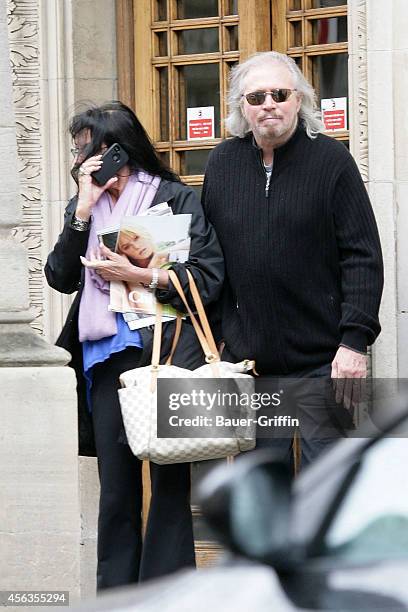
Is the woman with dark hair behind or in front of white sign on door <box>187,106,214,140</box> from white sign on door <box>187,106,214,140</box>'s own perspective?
in front

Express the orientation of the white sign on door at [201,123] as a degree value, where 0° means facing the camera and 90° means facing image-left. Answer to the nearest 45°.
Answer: approximately 0°

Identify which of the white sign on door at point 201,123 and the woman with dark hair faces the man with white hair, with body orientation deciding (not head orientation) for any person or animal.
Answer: the white sign on door

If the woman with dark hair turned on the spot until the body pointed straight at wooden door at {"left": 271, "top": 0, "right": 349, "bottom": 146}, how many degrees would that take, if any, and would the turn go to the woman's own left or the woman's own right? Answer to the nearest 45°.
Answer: approximately 180°

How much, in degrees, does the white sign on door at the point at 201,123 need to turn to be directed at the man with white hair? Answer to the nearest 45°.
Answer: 0° — it already faces them

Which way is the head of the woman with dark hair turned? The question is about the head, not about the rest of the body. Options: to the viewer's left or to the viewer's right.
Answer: to the viewer's left

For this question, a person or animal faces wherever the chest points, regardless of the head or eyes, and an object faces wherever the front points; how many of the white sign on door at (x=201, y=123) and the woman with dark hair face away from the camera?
0

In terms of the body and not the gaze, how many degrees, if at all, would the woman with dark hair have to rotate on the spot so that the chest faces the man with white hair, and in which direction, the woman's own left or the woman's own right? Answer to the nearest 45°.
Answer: approximately 135° to the woman's own left

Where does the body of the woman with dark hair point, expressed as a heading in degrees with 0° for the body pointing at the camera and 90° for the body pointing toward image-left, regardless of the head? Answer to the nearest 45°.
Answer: approximately 45°
